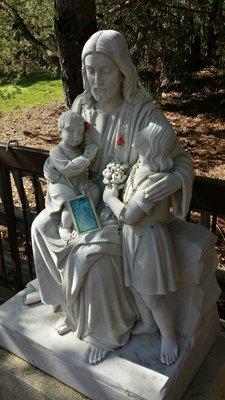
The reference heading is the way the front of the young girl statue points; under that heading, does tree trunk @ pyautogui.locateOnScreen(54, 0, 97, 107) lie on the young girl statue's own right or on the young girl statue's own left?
on the young girl statue's own right

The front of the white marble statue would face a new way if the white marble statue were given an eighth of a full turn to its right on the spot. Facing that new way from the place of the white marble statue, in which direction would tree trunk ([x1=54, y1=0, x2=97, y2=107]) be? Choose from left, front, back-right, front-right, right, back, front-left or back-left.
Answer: right

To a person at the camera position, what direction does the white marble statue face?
facing the viewer and to the left of the viewer
